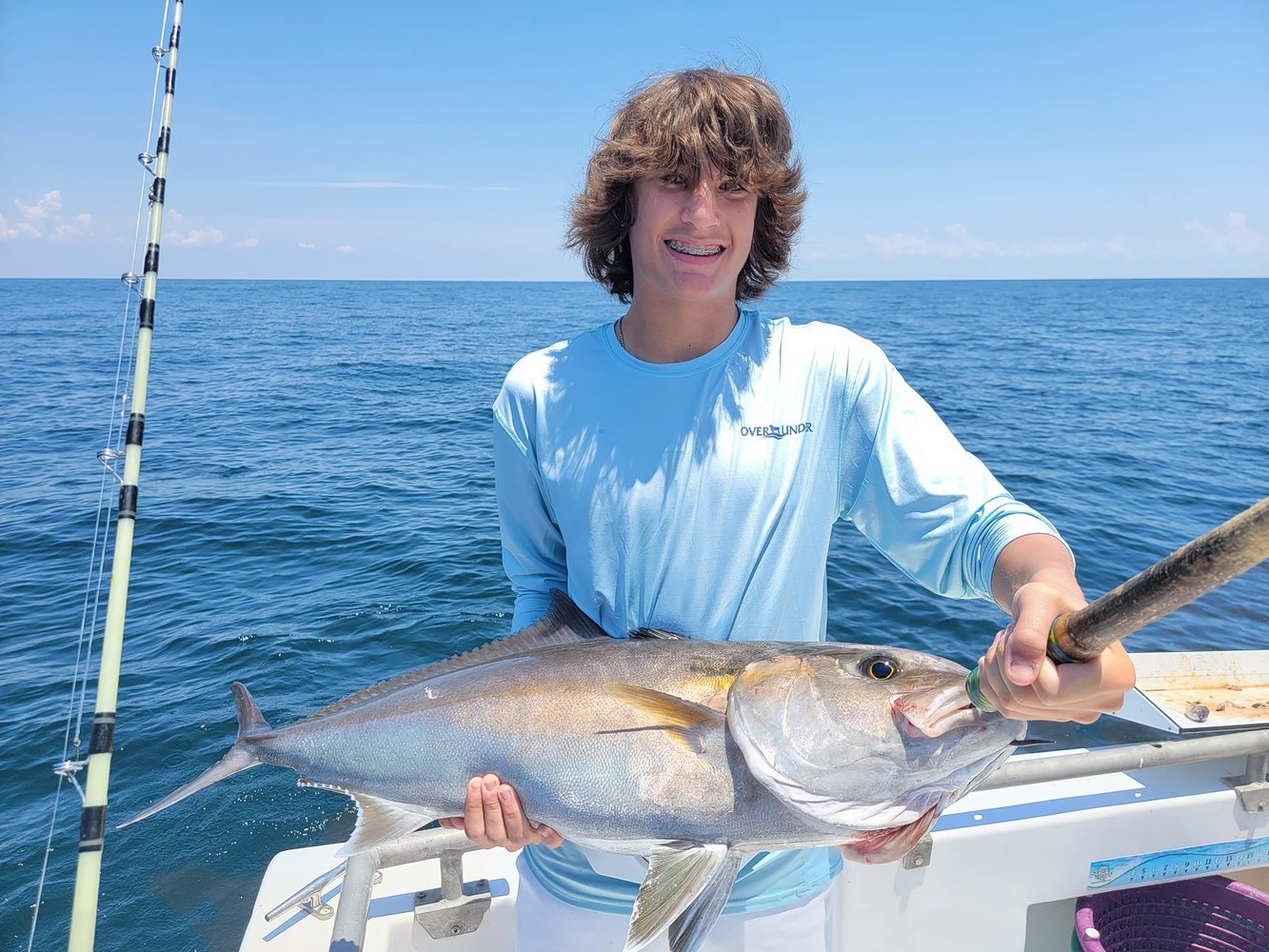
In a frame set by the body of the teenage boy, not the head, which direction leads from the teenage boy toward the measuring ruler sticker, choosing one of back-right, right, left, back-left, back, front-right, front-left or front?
back-left

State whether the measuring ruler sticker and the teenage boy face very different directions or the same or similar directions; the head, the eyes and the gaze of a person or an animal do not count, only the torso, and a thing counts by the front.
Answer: same or similar directions

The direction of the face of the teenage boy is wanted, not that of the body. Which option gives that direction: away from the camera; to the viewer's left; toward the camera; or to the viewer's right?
toward the camera

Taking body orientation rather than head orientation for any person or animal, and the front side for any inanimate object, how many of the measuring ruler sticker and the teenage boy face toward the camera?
2

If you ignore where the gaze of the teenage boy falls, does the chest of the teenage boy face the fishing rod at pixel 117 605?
no

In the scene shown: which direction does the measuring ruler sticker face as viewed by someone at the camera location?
facing the viewer

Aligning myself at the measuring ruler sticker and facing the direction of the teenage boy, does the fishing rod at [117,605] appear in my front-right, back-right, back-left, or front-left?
front-right

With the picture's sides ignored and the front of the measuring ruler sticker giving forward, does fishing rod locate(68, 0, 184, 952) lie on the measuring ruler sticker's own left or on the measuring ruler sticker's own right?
on the measuring ruler sticker's own right

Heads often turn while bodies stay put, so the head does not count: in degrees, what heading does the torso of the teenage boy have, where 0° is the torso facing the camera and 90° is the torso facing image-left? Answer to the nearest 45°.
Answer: approximately 0°
